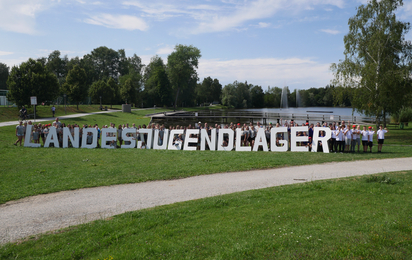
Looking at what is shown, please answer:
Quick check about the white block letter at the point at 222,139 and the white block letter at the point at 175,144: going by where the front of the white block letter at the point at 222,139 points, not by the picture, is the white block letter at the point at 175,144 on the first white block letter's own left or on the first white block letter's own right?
on the first white block letter's own right

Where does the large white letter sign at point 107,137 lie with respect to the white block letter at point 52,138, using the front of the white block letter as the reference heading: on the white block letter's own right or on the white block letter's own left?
on the white block letter's own left

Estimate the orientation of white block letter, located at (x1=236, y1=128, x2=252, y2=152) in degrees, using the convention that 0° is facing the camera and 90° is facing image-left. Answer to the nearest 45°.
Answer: approximately 0°

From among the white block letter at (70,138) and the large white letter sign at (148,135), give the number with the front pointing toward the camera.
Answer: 2

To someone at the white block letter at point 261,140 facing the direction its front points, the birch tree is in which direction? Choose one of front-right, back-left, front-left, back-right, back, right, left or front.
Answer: back-left
